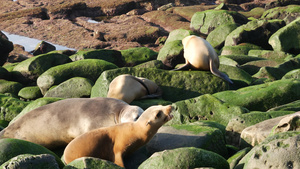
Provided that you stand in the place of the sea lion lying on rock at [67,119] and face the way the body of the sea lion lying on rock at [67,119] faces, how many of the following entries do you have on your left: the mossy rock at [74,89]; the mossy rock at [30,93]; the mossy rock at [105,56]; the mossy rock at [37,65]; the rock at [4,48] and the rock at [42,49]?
6

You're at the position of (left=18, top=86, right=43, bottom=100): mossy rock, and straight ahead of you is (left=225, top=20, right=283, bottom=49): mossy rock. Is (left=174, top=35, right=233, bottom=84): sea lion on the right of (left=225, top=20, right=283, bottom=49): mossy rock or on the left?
right

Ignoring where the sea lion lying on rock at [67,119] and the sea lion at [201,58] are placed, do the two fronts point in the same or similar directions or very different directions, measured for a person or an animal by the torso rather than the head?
very different directions

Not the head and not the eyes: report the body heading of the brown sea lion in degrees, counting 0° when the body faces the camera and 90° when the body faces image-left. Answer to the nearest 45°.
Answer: approximately 270°

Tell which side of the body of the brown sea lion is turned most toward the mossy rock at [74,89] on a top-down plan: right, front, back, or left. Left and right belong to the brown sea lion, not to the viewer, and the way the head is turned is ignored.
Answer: left

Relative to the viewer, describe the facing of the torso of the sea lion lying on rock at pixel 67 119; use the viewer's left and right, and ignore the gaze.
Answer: facing to the right of the viewer

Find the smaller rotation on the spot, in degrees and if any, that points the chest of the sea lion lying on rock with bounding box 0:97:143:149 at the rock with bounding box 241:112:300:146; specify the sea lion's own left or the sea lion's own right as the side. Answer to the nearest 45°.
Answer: approximately 45° to the sea lion's own right

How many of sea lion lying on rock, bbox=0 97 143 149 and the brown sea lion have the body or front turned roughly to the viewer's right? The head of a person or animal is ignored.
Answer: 2

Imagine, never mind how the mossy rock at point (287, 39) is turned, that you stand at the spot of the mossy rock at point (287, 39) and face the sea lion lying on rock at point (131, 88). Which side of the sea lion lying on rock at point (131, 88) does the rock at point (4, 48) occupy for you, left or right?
right

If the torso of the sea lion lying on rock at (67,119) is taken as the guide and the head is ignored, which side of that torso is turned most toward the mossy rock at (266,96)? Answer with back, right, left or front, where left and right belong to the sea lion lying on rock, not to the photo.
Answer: front

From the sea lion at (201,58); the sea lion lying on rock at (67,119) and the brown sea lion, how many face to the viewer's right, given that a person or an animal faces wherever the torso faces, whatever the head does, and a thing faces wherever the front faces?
2

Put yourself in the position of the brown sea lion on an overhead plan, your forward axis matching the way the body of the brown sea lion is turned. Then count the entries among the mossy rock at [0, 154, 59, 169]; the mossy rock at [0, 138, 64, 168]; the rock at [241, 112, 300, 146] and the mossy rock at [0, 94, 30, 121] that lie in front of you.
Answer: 1

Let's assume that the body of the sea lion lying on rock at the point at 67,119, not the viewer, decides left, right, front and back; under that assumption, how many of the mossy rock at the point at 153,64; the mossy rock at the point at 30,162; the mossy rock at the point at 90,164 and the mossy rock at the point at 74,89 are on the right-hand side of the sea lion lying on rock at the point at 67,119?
2
